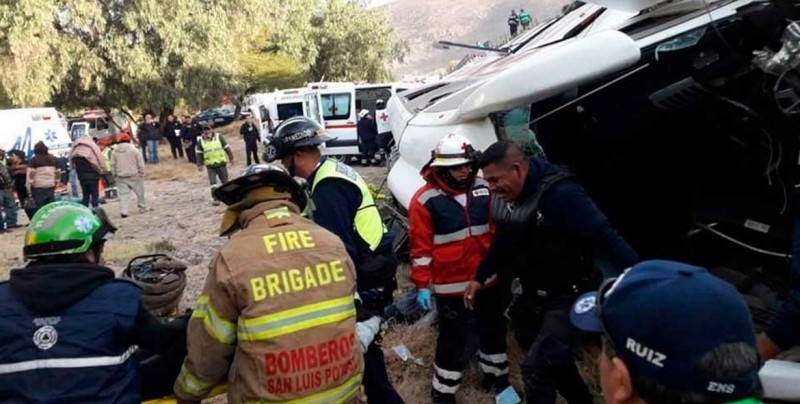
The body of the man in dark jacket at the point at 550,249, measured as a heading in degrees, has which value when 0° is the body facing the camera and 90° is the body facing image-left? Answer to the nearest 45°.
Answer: approximately 45°

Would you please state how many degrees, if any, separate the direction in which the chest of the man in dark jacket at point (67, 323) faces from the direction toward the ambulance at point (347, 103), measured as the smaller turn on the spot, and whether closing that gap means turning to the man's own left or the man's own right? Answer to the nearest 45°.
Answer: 0° — they already face it

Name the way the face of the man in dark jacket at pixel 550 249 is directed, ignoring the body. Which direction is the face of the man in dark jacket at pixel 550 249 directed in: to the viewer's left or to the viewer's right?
to the viewer's left

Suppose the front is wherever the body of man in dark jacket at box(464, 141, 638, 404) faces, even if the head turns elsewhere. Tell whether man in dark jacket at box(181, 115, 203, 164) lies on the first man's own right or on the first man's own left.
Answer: on the first man's own right

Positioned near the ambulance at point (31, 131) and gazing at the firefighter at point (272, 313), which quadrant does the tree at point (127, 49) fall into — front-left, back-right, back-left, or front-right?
back-left

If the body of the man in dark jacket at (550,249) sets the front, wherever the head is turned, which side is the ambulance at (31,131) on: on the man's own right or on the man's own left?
on the man's own right
